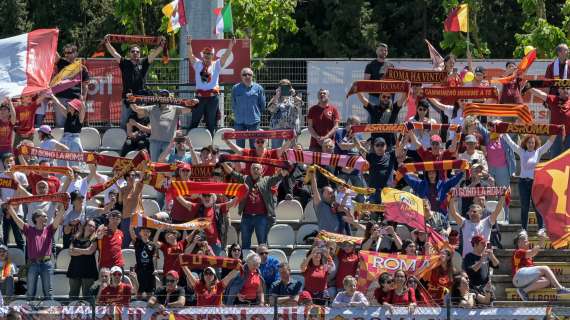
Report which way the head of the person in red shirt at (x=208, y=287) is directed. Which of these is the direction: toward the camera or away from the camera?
toward the camera

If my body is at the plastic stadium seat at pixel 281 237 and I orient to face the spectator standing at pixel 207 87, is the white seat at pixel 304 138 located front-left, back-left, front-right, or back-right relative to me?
front-right

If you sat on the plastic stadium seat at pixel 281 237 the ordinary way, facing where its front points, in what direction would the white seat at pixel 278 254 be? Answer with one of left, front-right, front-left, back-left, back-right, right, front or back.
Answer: front

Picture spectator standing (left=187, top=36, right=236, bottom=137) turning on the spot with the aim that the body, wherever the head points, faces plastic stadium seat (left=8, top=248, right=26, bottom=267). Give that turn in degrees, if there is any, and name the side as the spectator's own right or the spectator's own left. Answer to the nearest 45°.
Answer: approximately 45° to the spectator's own right

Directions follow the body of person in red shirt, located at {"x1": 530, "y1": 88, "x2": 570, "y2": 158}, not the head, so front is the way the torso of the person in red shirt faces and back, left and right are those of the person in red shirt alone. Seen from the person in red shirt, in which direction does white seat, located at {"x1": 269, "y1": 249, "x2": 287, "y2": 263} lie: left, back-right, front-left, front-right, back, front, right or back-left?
front-right

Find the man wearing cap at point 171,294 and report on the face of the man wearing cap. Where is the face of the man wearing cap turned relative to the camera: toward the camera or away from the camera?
toward the camera

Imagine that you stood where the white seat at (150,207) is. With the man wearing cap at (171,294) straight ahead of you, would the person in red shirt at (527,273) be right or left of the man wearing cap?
left

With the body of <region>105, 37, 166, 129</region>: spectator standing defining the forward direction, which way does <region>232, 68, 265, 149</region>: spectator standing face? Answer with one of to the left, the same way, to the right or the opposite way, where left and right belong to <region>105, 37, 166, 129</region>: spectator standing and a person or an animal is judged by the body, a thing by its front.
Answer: the same way

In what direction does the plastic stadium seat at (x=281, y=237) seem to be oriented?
toward the camera

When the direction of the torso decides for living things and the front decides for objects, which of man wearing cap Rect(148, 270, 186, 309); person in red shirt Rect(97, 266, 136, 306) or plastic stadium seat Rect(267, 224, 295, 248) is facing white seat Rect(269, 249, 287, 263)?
the plastic stadium seat

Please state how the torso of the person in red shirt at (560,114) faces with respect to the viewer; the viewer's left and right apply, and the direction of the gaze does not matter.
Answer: facing the viewer

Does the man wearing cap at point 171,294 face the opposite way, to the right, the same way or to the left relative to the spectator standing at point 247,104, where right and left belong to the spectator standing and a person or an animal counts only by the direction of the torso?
the same way

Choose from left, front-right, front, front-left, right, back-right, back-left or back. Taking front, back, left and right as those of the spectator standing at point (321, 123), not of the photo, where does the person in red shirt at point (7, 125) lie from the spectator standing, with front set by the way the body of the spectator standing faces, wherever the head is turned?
right

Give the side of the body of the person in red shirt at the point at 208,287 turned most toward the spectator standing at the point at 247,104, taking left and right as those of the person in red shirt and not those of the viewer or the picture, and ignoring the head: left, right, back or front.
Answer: back

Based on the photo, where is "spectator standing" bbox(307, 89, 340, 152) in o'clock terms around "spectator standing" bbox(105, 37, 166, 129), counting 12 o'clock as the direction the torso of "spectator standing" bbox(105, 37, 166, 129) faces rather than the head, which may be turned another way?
"spectator standing" bbox(307, 89, 340, 152) is roughly at 10 o'clock from "spectator standing" bbox(105, 37, 166, 129).

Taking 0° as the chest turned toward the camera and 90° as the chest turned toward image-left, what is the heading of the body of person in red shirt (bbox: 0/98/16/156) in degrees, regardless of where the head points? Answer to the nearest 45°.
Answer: approximately 0°

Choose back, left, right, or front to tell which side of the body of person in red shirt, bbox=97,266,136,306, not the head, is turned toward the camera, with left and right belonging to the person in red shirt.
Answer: front
